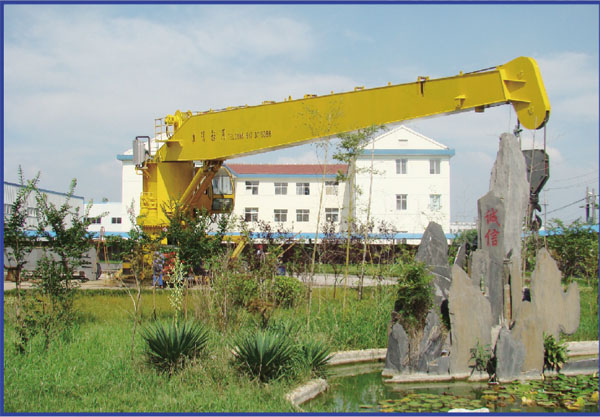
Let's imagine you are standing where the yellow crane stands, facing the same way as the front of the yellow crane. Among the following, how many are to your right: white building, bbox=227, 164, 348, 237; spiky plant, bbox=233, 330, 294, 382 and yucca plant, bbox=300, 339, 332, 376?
2

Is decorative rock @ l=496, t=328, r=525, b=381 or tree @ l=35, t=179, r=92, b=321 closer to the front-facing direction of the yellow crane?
the decorative rock

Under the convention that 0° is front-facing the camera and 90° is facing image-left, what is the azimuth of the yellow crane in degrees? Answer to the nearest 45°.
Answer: approximately 270°

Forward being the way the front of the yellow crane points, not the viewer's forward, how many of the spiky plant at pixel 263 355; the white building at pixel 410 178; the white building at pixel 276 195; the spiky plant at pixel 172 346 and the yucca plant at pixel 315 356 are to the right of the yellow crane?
3

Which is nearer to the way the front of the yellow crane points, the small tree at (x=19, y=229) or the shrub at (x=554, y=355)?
the shrub

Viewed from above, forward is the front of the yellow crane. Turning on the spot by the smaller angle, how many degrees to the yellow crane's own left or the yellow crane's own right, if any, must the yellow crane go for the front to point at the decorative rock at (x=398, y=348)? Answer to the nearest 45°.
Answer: approximately 90° to the yellow crane's own right

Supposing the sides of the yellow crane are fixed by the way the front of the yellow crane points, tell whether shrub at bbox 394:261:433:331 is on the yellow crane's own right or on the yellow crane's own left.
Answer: on the yellow crane's own right

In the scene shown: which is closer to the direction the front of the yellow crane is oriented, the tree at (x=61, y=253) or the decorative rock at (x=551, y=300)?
the decorative rock

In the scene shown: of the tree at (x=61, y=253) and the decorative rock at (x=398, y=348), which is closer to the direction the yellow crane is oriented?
the decorative rock

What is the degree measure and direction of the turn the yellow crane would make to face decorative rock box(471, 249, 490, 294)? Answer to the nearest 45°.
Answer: approximately 45° to its right

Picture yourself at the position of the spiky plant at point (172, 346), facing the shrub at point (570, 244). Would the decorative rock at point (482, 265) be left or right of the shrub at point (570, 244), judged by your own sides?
right

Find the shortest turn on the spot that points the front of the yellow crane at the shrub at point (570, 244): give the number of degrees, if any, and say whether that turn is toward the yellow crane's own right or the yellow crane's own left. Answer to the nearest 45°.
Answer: approximately 45° to the yellow crane's own left

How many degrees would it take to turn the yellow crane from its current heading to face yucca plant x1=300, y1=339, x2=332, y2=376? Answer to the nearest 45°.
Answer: approximately 90° to its right

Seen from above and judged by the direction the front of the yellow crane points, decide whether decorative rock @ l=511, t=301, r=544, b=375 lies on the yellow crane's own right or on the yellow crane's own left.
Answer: on the yellow crane's own right

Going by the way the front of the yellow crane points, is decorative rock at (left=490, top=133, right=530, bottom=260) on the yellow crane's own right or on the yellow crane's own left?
on the yellow crane's own right
